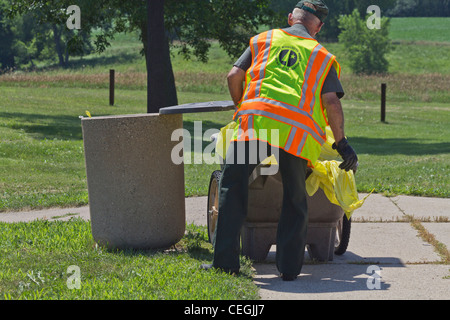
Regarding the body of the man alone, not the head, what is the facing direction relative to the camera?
away from the camera

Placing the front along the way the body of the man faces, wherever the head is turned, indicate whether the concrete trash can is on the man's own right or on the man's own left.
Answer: on the man's own left

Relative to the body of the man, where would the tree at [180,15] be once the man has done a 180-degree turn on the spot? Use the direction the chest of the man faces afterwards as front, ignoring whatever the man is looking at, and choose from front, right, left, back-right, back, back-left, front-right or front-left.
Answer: back
